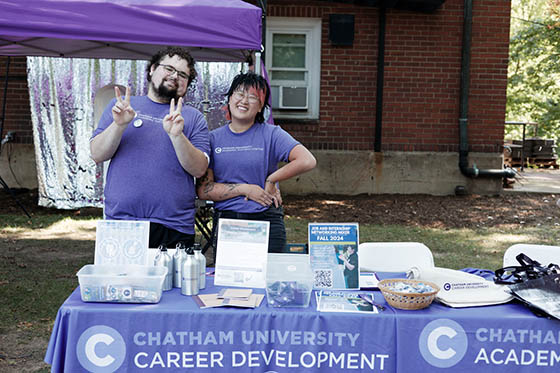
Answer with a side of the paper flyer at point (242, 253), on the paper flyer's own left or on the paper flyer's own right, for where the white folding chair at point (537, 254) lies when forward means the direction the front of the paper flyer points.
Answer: on the paper flyer's own left

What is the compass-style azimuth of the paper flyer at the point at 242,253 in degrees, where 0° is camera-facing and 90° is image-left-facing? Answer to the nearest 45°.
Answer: approximately 0°

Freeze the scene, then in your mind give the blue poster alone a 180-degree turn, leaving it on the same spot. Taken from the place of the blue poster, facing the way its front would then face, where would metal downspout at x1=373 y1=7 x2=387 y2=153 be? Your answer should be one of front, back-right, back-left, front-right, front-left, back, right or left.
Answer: front

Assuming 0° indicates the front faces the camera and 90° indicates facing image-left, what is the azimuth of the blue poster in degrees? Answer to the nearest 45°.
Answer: approximately 0°
